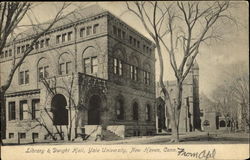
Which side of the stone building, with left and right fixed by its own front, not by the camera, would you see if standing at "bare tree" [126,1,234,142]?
left

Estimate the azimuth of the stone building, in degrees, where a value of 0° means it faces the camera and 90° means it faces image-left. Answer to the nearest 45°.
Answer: approximately 45°
